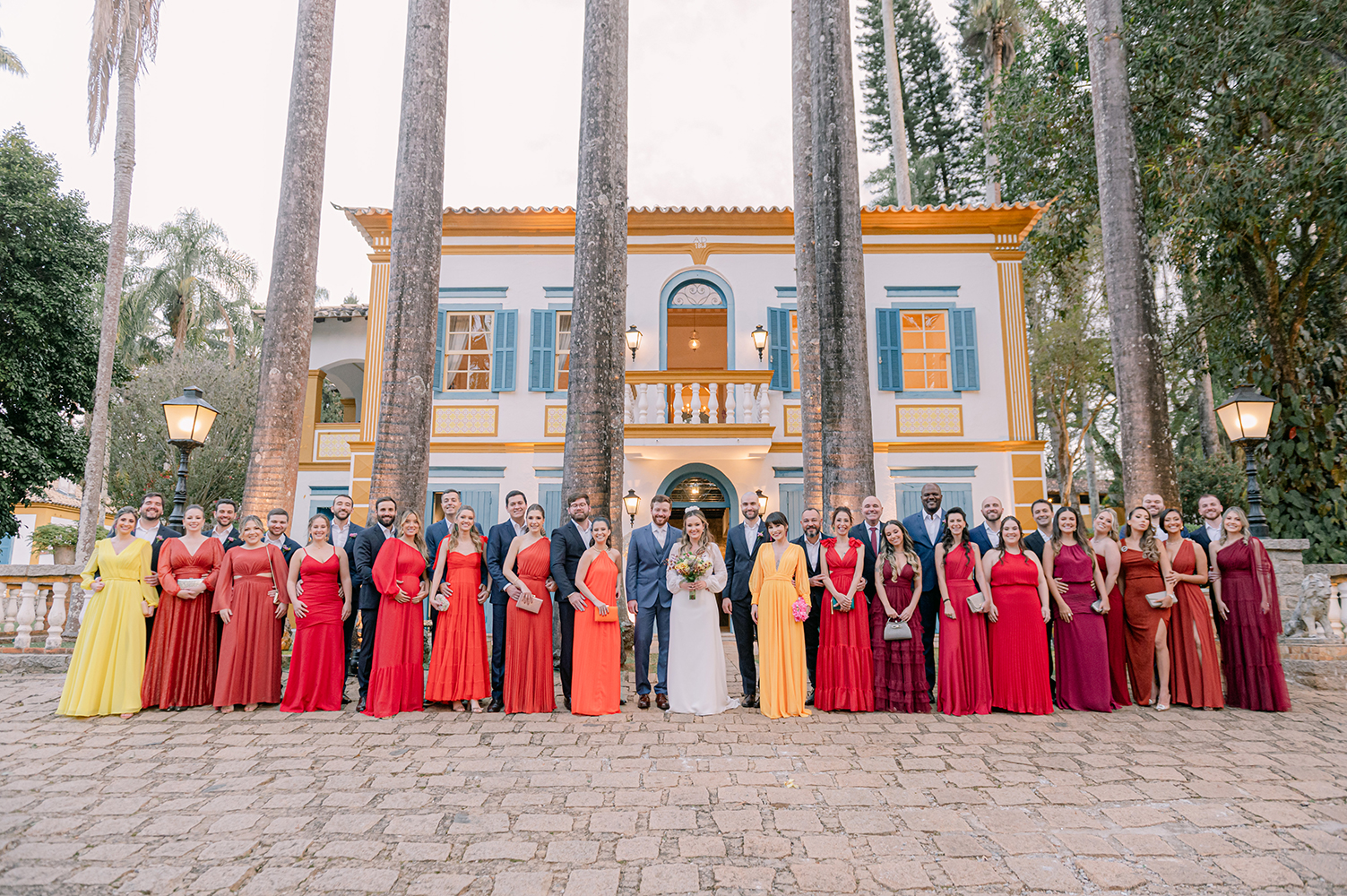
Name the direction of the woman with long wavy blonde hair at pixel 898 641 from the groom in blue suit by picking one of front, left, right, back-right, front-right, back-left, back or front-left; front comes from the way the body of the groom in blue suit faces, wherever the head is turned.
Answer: left

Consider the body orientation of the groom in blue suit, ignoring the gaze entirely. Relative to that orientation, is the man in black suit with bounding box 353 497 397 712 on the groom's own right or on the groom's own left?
on the groom's own right

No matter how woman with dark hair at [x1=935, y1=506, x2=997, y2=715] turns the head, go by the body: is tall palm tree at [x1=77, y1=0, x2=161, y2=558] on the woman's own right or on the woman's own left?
on the woman's own right

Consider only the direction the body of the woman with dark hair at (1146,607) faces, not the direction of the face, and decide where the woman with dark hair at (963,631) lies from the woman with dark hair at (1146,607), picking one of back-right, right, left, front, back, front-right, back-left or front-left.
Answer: front-right

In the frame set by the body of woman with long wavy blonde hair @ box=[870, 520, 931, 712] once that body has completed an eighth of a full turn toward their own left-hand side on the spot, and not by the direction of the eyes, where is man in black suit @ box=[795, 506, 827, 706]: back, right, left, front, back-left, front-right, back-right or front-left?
back-right

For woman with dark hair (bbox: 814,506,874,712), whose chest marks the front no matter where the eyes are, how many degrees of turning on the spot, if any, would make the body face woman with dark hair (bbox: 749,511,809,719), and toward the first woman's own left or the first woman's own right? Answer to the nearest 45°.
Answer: approximately 90° to the first woman's own right

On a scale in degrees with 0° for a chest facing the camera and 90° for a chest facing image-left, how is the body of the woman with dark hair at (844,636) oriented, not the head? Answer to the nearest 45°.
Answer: approximately 0°

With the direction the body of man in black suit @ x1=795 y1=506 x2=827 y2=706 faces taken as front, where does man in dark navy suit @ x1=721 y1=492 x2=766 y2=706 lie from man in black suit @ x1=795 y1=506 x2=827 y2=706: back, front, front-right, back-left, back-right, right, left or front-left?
right

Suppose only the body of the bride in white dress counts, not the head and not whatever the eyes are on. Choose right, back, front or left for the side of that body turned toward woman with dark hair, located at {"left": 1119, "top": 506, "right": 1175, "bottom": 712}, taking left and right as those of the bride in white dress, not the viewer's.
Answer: left
